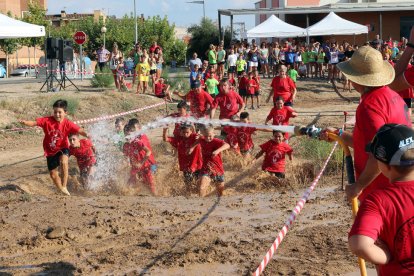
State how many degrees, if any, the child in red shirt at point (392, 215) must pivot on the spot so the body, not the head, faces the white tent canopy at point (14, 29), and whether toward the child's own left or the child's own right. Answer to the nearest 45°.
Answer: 0° — they already face it

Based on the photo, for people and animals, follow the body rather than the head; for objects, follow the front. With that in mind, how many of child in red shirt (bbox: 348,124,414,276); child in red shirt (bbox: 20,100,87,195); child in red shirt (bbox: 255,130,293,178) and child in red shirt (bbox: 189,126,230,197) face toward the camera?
3

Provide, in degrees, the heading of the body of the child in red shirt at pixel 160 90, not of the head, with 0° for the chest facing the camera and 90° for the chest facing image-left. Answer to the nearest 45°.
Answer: approximately 315°

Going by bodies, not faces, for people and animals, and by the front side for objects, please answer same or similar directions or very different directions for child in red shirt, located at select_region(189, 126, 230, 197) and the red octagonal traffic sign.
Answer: same or similar directions

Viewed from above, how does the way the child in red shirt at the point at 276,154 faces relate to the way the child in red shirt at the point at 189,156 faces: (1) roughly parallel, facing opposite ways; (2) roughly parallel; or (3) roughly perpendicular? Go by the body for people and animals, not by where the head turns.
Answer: roughly parallel

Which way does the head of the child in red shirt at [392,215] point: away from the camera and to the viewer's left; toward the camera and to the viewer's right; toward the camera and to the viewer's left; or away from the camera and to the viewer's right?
away from the camera and to the viewer's left

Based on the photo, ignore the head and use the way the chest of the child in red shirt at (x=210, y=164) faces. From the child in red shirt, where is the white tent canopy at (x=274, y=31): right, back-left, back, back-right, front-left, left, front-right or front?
back

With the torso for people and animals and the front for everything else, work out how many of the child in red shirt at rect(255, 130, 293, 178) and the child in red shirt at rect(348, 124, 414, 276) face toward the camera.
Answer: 1

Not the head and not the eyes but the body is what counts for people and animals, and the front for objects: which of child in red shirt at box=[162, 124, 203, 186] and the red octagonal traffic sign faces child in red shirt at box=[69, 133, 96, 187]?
the red octagonal traffic sign

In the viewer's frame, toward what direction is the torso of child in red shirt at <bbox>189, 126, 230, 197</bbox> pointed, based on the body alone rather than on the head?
toward the camera

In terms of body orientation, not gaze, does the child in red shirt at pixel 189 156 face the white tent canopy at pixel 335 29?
no

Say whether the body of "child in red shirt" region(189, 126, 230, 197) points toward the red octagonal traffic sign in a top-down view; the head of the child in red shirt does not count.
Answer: no

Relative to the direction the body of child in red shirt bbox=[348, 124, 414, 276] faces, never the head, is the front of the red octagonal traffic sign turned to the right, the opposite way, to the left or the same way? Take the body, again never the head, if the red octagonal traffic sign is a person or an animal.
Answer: the opposite way

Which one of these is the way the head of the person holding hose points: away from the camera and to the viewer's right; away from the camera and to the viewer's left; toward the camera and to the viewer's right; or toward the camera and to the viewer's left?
away from the camera and to the viewer's left

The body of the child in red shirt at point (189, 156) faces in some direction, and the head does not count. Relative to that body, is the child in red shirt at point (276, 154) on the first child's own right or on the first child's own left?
on the first child's own left

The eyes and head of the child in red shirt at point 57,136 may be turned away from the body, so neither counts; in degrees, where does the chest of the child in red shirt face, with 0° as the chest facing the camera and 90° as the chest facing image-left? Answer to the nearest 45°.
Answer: approximately 0°

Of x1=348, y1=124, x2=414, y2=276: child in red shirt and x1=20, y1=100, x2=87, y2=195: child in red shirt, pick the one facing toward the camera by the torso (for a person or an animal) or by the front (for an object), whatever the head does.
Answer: x1=20, y1=100, x2=87, y2=195: child in red shirt

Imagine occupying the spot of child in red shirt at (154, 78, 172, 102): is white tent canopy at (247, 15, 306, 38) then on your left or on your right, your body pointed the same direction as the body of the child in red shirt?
on your left

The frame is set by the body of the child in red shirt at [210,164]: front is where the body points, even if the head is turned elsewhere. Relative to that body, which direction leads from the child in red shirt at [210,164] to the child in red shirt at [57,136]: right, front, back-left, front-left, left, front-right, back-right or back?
right

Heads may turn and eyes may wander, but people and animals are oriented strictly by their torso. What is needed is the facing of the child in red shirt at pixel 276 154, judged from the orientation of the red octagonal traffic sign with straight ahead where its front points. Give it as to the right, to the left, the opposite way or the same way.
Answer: the same way

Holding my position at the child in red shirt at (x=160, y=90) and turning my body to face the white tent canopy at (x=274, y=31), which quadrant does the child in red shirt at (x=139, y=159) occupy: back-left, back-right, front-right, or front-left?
back-right
